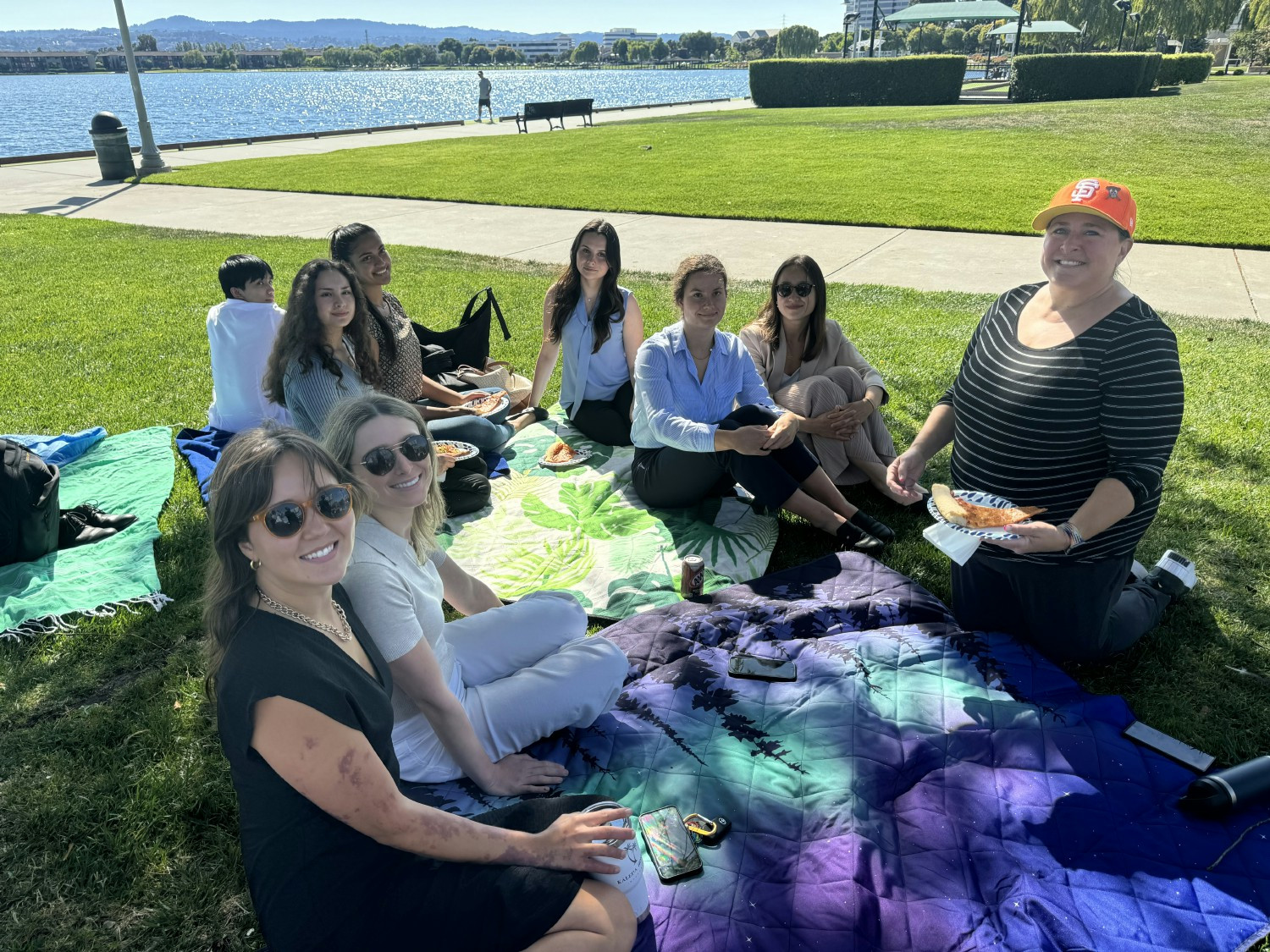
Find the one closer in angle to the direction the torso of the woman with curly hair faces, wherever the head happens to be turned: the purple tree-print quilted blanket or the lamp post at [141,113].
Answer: the purple tree-print quilted blanket

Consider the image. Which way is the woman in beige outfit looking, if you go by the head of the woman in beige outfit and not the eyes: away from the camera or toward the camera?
toward the camera

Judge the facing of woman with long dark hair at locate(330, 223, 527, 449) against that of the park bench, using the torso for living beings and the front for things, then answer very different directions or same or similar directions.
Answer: very different directions

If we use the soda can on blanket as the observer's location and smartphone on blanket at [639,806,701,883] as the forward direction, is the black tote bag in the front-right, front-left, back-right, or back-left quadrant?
back-right

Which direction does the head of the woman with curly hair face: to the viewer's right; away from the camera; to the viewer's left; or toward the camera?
toward the camera

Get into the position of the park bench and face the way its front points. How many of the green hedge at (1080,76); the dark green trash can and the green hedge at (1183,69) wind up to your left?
1

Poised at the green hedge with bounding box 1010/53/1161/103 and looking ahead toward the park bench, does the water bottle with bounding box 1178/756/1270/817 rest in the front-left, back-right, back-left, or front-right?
front-left

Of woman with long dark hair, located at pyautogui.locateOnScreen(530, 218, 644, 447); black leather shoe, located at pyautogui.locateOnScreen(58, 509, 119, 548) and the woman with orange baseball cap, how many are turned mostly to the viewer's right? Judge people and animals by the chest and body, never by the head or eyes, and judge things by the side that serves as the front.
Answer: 1

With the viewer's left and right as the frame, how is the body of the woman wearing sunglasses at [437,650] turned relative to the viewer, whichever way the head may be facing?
facing the viewer and to the right of the viewer

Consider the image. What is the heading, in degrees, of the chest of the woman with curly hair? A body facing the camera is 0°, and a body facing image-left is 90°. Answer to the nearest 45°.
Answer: approximately 315°

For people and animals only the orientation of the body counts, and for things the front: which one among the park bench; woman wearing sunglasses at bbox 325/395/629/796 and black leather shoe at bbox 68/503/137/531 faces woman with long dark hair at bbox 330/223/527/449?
the black leather shoe

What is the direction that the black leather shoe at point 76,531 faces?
to the viewer's right

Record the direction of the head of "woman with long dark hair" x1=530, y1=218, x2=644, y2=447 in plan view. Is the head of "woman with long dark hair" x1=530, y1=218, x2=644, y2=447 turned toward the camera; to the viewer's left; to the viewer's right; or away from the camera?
toward the camera
